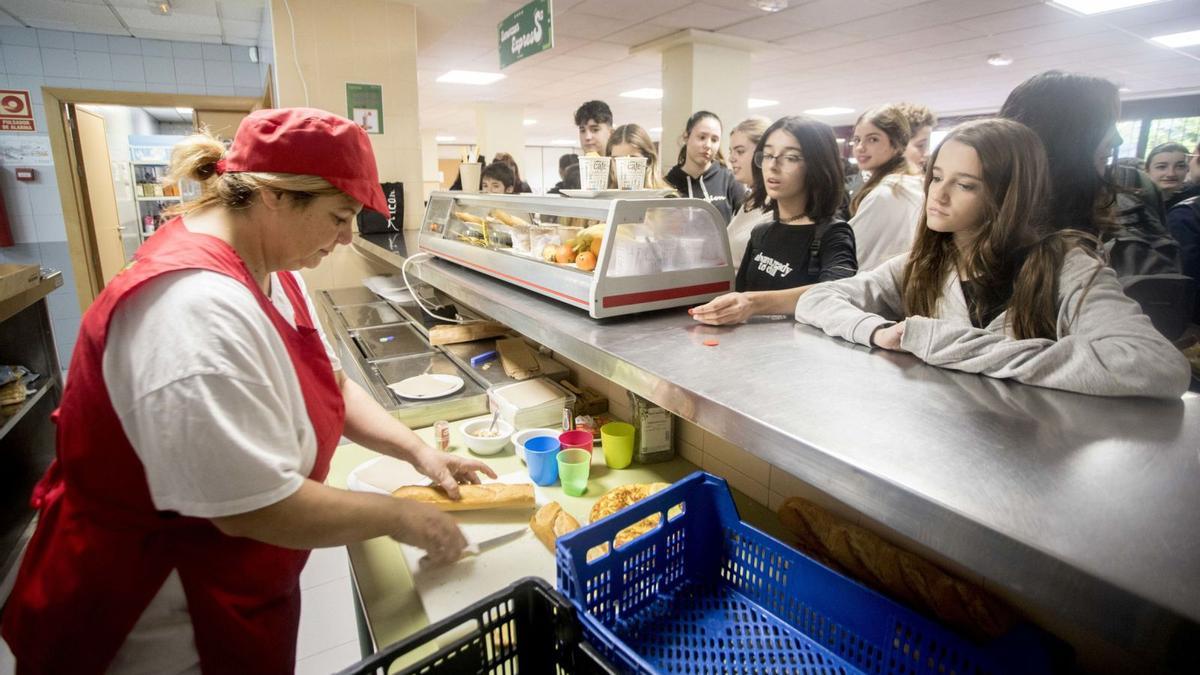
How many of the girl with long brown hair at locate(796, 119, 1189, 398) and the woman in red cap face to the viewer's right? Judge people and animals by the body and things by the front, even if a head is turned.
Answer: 1

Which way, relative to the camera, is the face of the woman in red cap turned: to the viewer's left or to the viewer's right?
to the viewer's right

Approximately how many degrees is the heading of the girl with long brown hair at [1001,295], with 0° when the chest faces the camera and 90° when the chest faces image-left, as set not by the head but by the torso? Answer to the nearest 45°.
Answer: approximately 45°

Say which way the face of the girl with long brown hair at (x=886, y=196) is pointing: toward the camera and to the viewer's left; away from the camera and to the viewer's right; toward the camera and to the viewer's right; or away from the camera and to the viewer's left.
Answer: toward the camera and to the viewer's left

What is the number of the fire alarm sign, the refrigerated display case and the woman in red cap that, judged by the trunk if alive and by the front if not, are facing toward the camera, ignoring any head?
1

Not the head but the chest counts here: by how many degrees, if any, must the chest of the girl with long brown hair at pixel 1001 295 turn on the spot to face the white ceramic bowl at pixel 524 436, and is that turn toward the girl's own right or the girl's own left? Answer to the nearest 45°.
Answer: approximately 45° to the girl's own right

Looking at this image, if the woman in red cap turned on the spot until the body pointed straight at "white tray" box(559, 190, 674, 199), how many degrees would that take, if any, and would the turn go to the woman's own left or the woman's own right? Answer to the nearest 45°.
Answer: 0° — they already face it

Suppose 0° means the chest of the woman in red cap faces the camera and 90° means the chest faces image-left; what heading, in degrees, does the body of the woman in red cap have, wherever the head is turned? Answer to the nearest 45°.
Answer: approximately 270°

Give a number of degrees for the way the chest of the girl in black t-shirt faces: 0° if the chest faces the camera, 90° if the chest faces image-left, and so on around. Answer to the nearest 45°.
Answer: approximately 45°

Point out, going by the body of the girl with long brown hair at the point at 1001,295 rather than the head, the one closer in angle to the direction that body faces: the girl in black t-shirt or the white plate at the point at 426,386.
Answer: the white plate

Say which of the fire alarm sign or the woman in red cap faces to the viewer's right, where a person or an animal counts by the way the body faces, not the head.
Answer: the woman in red cap

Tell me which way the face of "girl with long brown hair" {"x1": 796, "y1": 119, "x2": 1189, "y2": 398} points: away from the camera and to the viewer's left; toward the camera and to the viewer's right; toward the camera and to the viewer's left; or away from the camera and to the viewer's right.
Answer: toward the camera and to the viewer's left

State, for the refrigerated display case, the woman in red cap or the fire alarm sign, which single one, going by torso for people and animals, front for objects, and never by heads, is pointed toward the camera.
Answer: the fire alarm sign

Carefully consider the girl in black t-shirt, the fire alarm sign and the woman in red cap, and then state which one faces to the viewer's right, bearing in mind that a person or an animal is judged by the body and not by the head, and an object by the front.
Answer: the woman in red cap

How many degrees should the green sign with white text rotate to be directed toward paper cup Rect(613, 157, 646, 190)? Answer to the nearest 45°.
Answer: approximately 45° to its left
